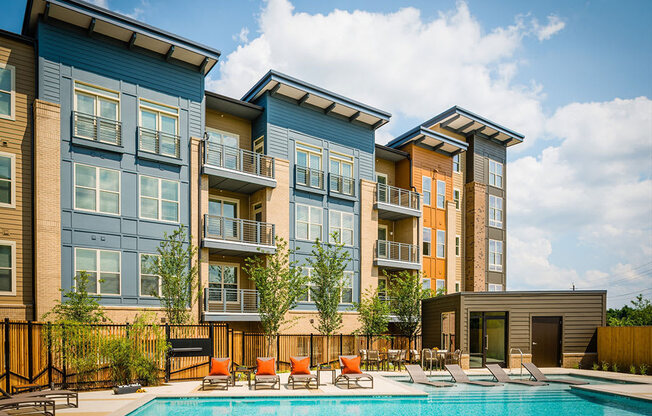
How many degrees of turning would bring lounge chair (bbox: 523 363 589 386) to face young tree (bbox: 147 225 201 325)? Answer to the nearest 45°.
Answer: approximately 180°

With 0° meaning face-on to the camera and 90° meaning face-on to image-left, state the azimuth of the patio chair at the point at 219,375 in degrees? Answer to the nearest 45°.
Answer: approximately 45°

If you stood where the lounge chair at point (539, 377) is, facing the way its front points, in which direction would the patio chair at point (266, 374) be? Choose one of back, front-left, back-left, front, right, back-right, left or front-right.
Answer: back-right

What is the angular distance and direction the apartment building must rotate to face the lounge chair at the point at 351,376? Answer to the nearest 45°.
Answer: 0° — it already faces it

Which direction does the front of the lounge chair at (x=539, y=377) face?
to the viewer's right

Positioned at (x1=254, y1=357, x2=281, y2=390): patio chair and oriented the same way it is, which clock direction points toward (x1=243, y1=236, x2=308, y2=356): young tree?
The young tree is roughly at 6 o'clock from the patio chair.
